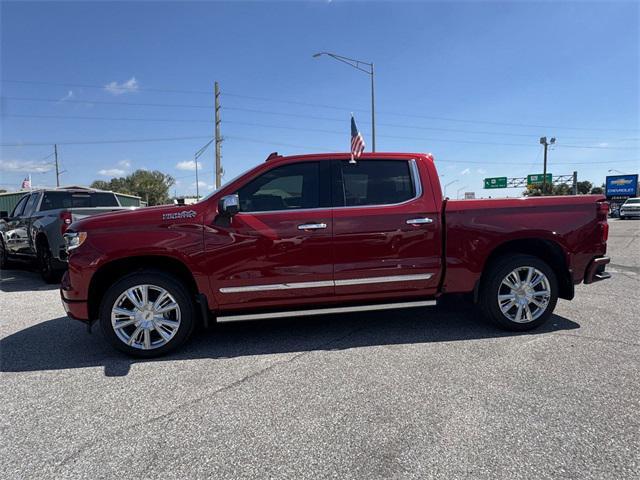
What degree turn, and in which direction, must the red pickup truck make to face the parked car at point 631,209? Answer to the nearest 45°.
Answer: approximately 135° to its right

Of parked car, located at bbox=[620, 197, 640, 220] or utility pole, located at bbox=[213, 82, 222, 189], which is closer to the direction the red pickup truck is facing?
the utility pole

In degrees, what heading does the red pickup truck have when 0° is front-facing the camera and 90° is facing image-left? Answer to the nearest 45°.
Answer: approximately 90°

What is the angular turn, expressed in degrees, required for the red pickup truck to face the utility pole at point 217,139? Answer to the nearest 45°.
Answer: approximately 90° to its right
